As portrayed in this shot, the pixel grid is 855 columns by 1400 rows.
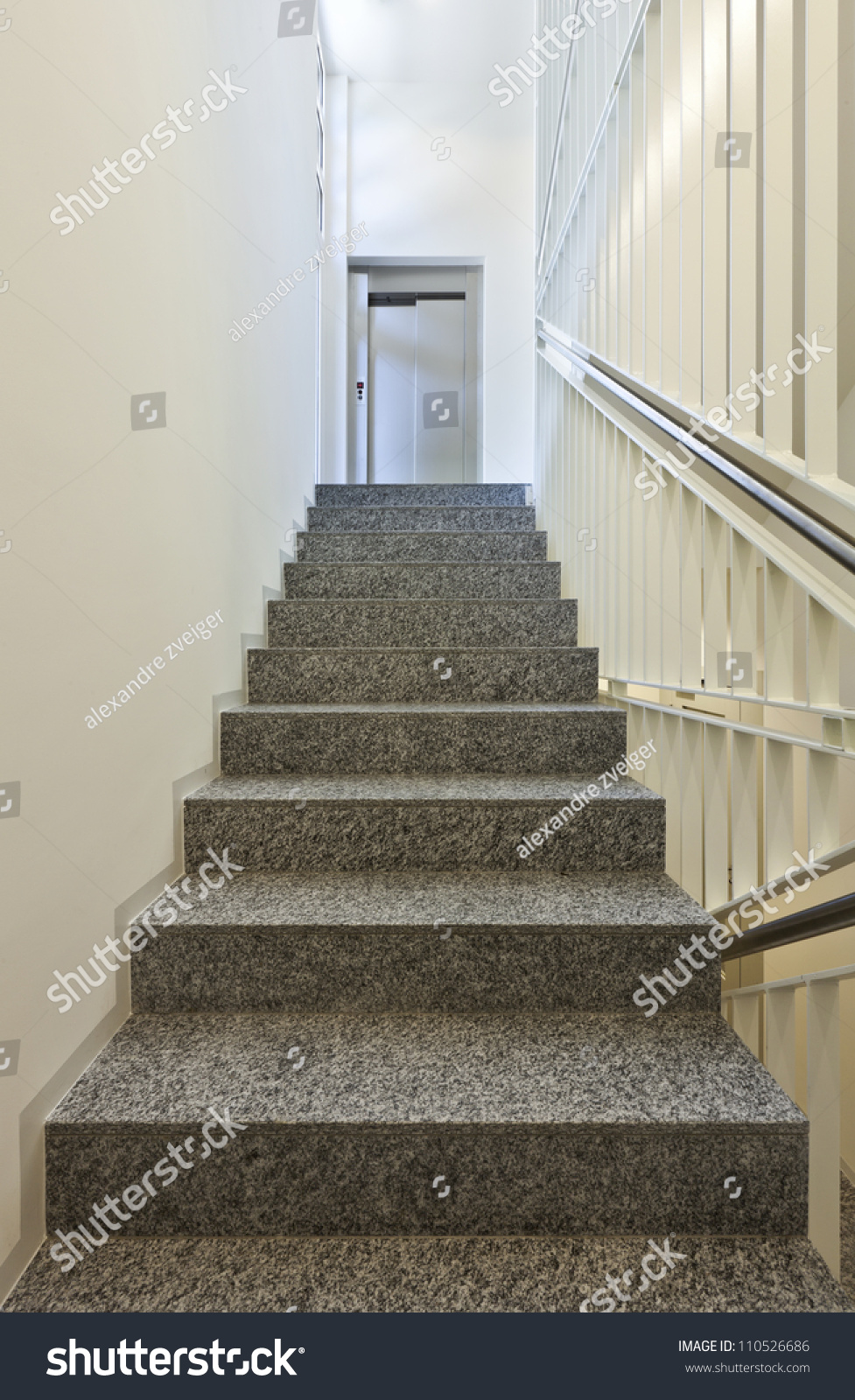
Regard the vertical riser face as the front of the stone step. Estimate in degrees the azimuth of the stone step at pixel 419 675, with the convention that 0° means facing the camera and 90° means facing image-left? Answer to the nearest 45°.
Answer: approximately 0°

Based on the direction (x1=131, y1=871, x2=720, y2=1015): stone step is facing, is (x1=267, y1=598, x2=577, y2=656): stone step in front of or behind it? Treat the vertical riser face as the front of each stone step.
behind

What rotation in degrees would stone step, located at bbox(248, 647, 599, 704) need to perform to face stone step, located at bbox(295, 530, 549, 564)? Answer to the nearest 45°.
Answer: approximately 180°

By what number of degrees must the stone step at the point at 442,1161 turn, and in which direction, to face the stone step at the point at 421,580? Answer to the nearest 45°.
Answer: approximately 180°

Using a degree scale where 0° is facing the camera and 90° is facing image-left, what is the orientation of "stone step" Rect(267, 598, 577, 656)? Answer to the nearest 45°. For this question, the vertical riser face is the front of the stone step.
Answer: approximately 0°

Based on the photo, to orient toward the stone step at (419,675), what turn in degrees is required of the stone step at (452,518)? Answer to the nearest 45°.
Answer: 0° — it already faces it

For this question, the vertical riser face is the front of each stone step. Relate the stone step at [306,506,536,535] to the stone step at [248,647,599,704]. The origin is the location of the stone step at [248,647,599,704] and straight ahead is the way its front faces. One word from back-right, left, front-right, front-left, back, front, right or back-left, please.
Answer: back
